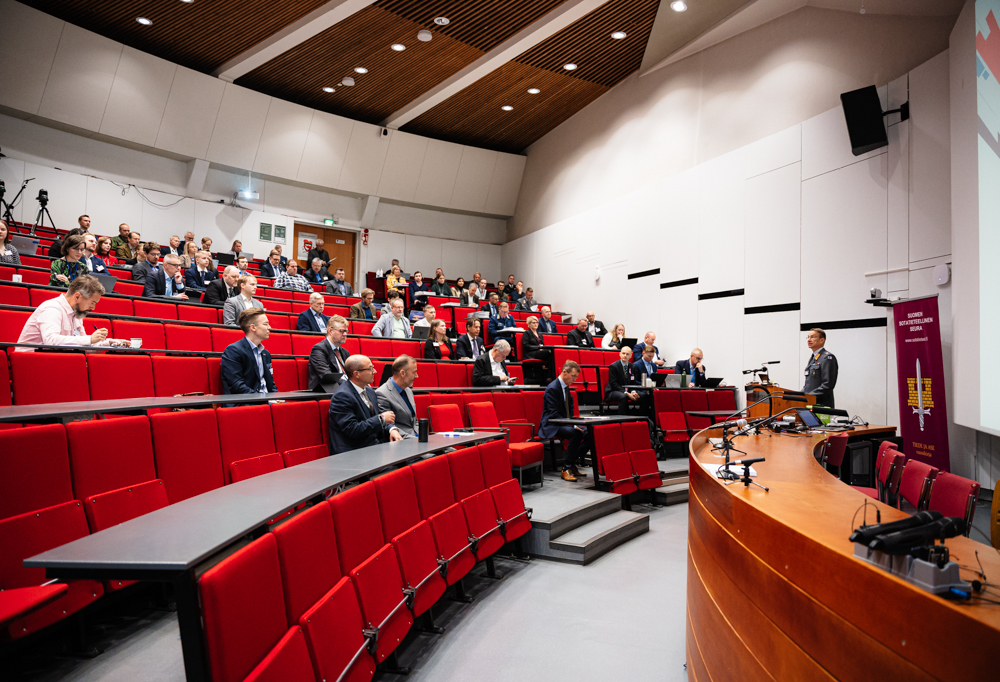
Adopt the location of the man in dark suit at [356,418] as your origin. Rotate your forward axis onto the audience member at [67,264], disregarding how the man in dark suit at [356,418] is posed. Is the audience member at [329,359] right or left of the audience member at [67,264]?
right

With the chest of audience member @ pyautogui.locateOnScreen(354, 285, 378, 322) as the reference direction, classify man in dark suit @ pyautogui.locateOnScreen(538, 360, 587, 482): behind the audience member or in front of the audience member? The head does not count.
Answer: in front

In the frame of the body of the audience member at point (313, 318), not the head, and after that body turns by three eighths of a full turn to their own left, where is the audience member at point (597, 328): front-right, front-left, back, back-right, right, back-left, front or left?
front-right

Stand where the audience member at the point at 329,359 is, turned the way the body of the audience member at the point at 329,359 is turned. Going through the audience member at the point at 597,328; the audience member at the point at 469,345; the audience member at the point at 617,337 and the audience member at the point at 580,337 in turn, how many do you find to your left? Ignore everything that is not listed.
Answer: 4

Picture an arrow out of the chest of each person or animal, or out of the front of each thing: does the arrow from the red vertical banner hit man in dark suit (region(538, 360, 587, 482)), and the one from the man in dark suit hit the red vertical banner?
yes

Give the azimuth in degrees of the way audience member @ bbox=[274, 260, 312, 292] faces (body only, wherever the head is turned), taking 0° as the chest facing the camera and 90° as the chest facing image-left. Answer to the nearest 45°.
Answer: approximately 315°

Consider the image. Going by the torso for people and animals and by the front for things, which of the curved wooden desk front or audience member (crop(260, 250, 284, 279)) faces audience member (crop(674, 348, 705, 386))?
audience member (crop(260, 250, 284, 279))

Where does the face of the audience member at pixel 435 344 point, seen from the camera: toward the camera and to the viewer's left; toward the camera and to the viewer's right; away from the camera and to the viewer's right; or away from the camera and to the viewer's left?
toward the camera and to the viewer's right

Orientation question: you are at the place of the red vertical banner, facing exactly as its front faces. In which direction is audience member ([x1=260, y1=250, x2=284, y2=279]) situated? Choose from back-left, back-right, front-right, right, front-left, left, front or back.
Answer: front-right

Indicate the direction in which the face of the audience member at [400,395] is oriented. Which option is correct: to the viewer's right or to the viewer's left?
to the viewer's right

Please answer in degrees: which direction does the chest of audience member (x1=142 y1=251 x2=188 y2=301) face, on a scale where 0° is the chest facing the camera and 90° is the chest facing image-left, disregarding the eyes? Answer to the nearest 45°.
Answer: approximately 315°

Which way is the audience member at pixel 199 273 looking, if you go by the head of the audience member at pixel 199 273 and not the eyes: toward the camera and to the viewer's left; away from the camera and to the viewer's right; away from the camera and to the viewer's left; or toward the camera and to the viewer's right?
toward the camera and to the viewer's right

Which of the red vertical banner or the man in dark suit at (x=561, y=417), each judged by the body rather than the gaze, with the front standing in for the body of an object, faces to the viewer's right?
the man in dark suit

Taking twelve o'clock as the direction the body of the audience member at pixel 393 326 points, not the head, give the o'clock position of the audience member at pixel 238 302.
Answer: the audience member at pixel 238 302 is roughly at 3 o'clock from the audience member at pixel 393 326.

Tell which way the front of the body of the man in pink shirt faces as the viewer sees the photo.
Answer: to the viewer's right
